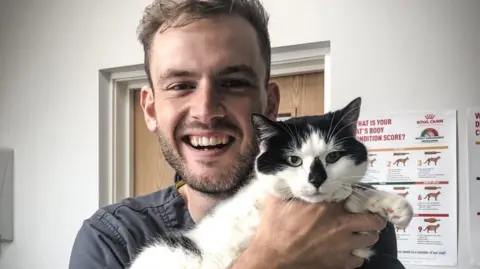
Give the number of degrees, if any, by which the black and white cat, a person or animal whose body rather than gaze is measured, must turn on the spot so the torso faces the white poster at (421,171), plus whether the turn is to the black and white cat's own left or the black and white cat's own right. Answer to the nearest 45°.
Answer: approximately 90° to the black and white cat's own left

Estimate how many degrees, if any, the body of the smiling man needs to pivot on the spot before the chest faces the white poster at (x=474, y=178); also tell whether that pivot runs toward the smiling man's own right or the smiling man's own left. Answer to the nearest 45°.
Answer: approximately 135° to the smiling man's own left

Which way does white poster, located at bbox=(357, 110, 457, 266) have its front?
toward the camera

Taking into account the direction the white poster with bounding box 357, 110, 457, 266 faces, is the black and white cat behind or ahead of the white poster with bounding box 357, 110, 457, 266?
ahead

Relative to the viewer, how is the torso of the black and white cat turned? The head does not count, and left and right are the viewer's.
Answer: facing the viewer and to the right of the viewer

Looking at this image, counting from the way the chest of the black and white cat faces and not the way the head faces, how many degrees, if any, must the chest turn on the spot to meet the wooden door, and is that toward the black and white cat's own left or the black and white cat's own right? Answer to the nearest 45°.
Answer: approximately 180°

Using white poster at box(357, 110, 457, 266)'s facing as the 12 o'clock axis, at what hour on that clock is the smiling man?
The smiling man is roughly at 1 o'clock from the white poster.

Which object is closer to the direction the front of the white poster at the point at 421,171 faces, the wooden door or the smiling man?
the smiling man

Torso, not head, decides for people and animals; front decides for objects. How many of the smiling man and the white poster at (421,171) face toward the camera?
2

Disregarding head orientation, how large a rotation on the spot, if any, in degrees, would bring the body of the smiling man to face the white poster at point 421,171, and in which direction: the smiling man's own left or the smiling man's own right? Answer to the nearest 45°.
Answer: approximately 135° to the smiling man's own left

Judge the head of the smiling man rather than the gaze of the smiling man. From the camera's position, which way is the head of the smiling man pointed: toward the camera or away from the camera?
toward the camera
